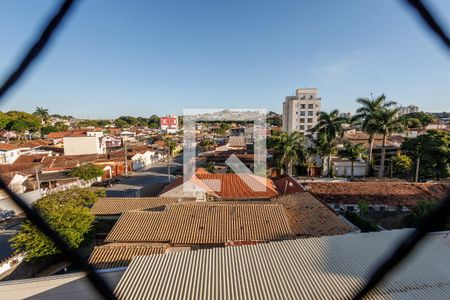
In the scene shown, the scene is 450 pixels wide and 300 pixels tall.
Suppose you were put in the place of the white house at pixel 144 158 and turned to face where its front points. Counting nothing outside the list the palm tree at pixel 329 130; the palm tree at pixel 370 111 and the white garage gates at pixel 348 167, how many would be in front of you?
3

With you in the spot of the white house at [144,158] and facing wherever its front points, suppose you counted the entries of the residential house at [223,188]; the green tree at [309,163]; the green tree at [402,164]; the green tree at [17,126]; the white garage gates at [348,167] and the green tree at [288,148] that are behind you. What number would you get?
1

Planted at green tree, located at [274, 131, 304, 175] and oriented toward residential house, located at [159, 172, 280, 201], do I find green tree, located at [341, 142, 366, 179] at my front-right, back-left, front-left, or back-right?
back-left

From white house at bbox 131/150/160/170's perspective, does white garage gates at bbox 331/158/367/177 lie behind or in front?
in front

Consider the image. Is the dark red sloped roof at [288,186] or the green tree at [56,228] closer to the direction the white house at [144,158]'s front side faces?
the dark red sloped roof

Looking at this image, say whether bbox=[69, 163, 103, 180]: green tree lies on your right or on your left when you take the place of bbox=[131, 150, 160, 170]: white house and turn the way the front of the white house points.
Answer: on your right

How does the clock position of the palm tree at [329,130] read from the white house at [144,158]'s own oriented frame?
The palm tree is roughly at 12 o'clock from the white house.

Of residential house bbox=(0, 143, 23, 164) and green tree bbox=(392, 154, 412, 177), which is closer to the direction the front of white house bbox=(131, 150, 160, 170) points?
the green tree

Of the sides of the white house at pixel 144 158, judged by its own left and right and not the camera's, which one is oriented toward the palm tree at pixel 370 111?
front

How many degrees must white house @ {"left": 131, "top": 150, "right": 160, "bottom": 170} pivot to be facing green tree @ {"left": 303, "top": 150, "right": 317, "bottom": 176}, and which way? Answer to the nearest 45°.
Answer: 0° — it already faces it

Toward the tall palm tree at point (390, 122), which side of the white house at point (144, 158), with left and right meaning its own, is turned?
front

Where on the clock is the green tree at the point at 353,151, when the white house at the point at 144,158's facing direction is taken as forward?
The green tree is roughly at 12 o'clock from the white house.

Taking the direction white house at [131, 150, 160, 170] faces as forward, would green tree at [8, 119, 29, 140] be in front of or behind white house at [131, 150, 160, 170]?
behind

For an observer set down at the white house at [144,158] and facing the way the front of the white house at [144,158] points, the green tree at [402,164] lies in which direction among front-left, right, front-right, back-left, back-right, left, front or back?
front

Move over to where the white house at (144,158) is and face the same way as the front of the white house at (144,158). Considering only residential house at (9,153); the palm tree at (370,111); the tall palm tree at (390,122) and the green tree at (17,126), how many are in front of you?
2

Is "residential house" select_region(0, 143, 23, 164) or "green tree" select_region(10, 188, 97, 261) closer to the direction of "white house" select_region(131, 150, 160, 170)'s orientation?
the green tree
